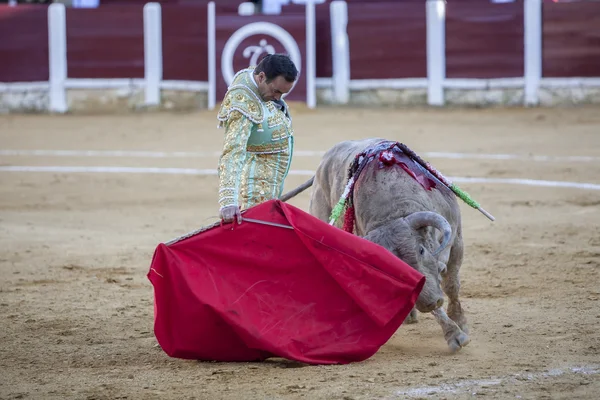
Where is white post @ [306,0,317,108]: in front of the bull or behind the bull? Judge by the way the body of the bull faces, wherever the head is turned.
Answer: behind
